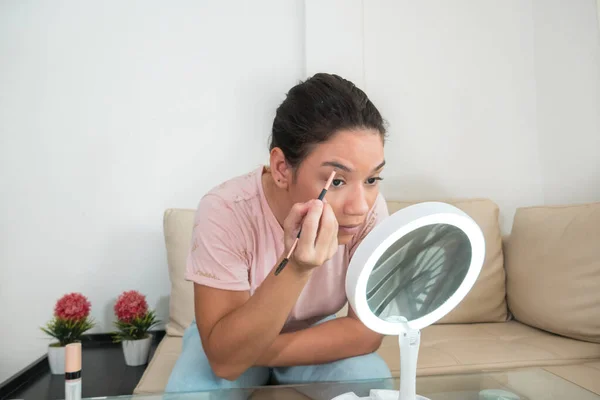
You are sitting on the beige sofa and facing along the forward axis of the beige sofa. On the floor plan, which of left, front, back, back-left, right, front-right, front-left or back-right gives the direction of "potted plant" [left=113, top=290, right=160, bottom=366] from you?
right

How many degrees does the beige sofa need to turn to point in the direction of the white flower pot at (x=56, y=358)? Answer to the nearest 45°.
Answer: approximately 90° to its right

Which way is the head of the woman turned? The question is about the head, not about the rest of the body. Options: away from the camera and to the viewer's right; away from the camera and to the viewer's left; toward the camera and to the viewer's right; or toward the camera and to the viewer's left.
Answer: toward the camera and to the viewer's right

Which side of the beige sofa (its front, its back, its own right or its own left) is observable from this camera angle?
front

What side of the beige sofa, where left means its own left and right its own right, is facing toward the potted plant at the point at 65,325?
right

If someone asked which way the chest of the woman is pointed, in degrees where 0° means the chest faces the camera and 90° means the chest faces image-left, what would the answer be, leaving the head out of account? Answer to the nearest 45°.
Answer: approximately 315°
